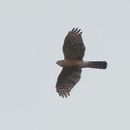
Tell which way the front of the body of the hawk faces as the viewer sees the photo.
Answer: to the viewer's left
